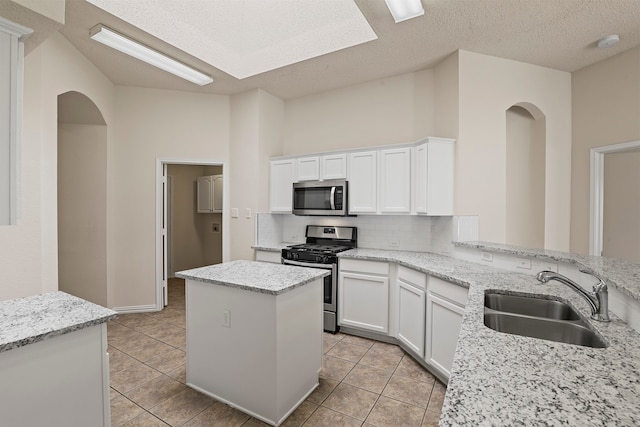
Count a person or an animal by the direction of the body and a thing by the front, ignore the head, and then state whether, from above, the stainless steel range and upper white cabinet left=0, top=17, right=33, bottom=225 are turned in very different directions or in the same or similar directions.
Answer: very different directions

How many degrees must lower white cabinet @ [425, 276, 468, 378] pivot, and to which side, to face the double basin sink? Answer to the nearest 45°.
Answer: approximately 90° to its left

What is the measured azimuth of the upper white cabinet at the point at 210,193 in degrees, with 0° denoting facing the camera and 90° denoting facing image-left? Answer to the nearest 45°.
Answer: approximately 45°

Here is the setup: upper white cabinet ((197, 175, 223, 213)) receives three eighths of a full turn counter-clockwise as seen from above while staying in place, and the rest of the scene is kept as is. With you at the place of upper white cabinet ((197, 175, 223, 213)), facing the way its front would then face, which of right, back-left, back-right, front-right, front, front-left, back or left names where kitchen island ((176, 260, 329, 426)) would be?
right

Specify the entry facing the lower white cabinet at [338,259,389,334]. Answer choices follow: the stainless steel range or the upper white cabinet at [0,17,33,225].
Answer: the upper white cabinet

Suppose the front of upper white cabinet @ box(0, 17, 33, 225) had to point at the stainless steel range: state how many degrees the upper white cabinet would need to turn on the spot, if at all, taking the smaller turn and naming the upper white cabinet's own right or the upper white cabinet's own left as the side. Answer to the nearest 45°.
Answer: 0° — it already faces it

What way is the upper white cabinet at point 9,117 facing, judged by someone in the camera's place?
facing to the right of the viewer

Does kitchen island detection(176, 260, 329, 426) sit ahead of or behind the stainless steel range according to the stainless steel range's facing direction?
ahead

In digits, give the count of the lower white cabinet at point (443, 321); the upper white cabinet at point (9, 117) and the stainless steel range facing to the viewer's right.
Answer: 1

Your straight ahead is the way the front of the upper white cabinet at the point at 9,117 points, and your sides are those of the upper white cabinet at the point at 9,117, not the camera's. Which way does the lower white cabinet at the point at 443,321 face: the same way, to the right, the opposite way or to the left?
the opposite way

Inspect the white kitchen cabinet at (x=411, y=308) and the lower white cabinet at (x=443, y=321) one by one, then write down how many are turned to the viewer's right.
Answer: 0

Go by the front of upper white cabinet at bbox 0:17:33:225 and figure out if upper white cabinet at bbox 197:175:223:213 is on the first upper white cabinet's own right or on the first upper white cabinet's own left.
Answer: on the first upper white cabinet's own left

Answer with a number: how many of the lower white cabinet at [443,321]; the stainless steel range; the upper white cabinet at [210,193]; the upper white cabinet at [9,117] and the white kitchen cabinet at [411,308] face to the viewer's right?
1

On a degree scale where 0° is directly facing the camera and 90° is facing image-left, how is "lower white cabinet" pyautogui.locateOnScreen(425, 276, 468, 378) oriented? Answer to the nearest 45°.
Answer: approximately 45°

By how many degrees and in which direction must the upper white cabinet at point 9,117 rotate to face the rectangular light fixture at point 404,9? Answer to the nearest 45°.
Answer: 0° — it already faces it

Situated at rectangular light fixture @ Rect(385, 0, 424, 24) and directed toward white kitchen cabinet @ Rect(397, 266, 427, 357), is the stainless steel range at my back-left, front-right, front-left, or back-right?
front-left
